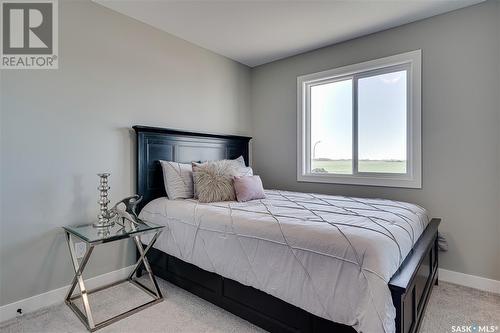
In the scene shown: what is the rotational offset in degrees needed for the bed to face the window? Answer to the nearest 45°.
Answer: approximately 90° to its left

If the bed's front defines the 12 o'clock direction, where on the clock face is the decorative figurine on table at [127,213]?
The decorative figurine on table is roughly at 5 o'clock from the bed.

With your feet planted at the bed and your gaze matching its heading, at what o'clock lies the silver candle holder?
The silver candle holder is roughly at 5 o'clock from the bed.

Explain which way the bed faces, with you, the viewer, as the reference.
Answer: facing the viewer and to the right of the viewer
